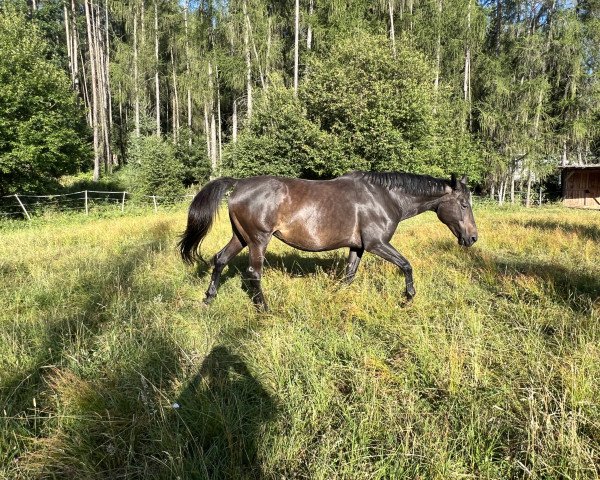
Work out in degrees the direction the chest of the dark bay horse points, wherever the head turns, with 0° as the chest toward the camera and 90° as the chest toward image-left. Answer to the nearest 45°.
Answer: approximately 270°

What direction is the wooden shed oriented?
toward the camera

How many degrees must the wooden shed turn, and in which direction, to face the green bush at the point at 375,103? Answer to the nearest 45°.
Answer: approximately 45° to its right

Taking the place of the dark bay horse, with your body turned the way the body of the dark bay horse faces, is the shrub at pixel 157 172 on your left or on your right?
on your left

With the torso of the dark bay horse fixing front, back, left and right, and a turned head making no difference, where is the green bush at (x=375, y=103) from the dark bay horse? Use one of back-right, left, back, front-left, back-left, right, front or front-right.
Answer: left

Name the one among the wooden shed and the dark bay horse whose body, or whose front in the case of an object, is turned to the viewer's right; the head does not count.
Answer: the dark bay horse

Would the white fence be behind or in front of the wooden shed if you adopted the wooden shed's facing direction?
in front

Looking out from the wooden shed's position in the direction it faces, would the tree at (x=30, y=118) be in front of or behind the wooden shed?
in front

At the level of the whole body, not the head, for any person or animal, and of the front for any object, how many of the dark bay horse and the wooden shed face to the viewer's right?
1

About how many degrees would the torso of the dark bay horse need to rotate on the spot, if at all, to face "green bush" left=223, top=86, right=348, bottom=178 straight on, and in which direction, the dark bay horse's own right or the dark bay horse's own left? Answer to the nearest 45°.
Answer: approximately 90° to the dark bay horse's own left
